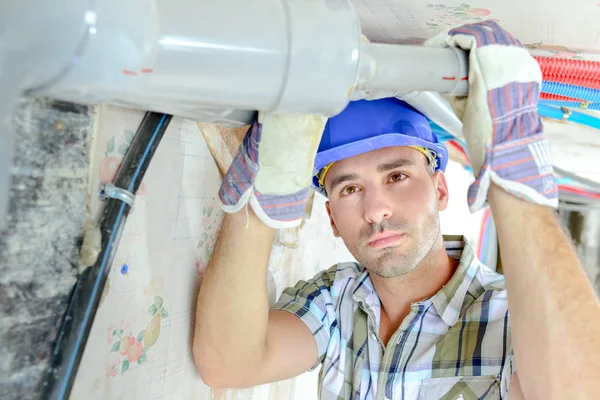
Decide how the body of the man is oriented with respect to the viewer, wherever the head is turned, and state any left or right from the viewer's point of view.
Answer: facing the viewer and to the left of the viewer

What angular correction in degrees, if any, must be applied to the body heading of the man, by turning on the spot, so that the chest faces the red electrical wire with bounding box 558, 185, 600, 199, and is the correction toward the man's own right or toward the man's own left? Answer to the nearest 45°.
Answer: approximately 180°

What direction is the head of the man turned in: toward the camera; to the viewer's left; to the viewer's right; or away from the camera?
toward the camera
